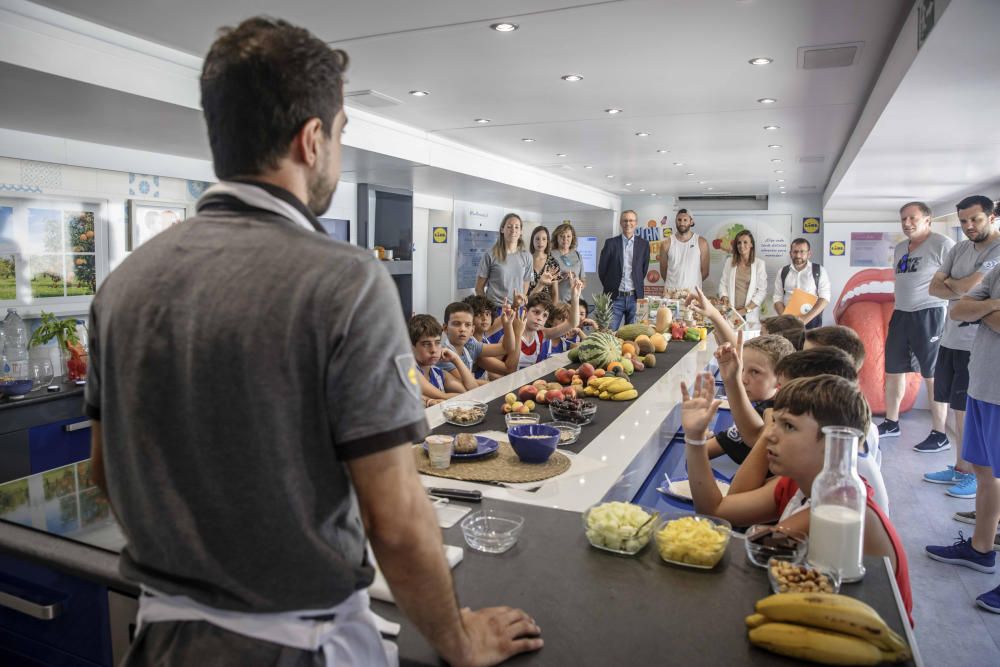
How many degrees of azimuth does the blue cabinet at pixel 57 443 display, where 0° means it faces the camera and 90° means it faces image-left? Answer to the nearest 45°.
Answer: approximately 315°

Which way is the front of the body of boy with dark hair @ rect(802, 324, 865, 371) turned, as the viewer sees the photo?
to the viewer's left

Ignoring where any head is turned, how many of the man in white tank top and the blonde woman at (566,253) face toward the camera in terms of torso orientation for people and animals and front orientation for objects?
2

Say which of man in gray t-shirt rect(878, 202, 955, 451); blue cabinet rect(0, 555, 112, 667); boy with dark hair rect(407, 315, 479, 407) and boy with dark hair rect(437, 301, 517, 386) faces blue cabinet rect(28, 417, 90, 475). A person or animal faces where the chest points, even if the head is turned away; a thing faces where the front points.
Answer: the man in gray t-shirt

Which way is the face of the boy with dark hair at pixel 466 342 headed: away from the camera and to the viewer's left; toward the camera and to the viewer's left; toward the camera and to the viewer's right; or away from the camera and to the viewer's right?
toward the camera and to the viewer's right

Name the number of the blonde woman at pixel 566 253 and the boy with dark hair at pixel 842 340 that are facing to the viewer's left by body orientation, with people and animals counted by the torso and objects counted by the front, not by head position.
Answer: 1

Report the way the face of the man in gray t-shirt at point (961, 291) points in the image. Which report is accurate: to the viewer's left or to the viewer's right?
to the viewer's left

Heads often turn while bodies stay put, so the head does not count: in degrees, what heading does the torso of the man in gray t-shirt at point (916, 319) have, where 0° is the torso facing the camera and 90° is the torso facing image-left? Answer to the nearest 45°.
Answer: approximately 45°

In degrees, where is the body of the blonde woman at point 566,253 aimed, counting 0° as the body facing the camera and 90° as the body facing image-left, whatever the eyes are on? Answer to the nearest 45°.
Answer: approximately 0°

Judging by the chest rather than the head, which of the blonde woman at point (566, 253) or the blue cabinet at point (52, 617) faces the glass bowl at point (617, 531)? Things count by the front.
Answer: the blonde woman

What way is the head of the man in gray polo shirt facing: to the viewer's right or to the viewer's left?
to the viewer's right

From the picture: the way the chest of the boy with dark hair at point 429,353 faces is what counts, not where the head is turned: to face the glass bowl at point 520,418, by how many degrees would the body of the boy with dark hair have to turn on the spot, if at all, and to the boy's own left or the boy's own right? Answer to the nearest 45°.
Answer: approximately 45° to the boy's own right

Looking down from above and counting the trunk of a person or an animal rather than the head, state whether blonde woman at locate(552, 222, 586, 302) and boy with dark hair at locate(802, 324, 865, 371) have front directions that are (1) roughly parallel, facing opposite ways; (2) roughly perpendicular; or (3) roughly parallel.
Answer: roughly perpendicular

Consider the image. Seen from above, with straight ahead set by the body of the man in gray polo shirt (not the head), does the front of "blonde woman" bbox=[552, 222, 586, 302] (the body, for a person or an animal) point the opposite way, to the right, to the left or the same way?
the opposite way

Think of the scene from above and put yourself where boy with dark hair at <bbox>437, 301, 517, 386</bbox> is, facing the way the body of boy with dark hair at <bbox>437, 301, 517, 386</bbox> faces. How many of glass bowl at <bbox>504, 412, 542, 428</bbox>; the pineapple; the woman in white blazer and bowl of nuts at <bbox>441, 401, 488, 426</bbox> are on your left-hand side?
2
